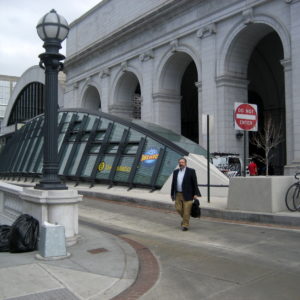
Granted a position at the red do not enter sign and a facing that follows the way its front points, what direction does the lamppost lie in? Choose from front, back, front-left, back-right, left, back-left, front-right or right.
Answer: front-right

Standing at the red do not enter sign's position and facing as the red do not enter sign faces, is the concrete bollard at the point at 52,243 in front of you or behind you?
in front

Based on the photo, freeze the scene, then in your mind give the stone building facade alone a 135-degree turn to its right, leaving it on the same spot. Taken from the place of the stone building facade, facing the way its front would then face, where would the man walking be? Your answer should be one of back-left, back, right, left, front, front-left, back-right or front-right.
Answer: back

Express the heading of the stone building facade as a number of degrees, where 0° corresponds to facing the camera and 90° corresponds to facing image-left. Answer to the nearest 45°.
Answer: approximately 45°

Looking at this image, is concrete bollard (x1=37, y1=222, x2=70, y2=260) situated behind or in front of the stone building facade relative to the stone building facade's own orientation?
in front

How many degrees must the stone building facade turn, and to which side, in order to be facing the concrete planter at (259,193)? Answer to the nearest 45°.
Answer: approximately 45° to its left

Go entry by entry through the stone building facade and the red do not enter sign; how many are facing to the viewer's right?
0

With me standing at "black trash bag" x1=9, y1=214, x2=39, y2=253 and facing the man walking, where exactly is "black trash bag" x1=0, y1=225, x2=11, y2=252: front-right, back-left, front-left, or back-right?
back-left

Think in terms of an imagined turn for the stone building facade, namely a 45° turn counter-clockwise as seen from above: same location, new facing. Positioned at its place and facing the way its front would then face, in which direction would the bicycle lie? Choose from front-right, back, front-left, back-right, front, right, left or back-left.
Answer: front

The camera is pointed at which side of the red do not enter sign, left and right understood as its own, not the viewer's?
front

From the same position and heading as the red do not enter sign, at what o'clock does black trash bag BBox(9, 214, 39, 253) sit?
The black trash bag is roughly at 1 o'clock from the red do not enter sign.
